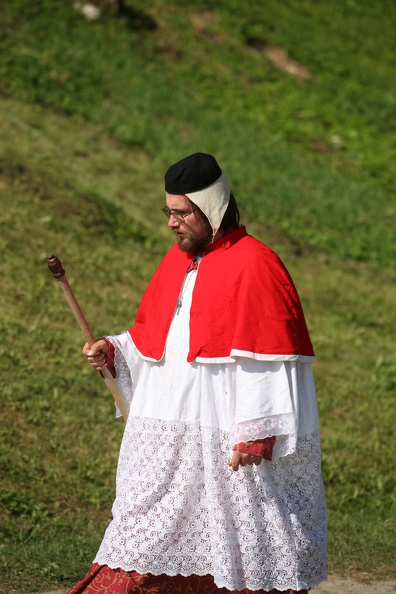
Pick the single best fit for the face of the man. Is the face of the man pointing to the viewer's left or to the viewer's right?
to the viewer's left

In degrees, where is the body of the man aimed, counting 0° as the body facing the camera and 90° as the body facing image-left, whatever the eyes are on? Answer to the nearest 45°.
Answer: approximately 45°
